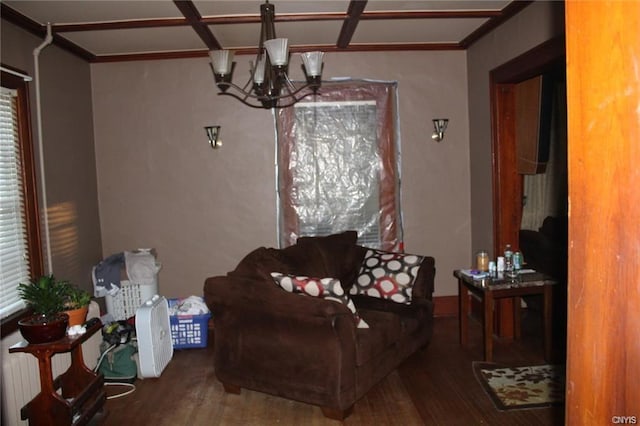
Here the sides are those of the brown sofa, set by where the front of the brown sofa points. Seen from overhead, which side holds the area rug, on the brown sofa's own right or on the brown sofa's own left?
on the brown sofa's own left

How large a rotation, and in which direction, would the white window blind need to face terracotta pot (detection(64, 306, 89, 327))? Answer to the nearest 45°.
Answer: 0° — it already faces it

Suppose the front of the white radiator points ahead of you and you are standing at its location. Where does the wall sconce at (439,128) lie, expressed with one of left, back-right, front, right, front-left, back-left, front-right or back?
front-left

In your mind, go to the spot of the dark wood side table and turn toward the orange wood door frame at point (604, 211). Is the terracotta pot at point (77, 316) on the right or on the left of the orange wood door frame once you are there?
right

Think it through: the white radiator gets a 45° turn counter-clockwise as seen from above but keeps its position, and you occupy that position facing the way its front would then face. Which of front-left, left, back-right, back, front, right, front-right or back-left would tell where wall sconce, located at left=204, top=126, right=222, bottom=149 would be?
front-left

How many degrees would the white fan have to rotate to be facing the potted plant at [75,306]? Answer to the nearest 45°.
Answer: approximately 90° to its right

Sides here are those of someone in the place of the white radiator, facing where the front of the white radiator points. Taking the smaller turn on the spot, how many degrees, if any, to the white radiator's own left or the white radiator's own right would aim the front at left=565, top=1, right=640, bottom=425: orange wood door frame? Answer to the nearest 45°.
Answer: approximately 45° to the white radiator's own right

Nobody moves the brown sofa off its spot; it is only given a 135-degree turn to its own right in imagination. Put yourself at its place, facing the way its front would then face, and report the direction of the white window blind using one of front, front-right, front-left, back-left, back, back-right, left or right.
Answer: front

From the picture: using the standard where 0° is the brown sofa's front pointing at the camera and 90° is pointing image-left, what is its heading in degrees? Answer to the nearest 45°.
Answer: approximately 315°

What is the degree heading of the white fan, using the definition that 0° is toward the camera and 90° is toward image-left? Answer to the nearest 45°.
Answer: approximately 315°

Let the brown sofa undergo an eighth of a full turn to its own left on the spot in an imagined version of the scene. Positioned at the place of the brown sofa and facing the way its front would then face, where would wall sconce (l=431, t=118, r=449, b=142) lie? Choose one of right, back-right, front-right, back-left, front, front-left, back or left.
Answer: front-left
